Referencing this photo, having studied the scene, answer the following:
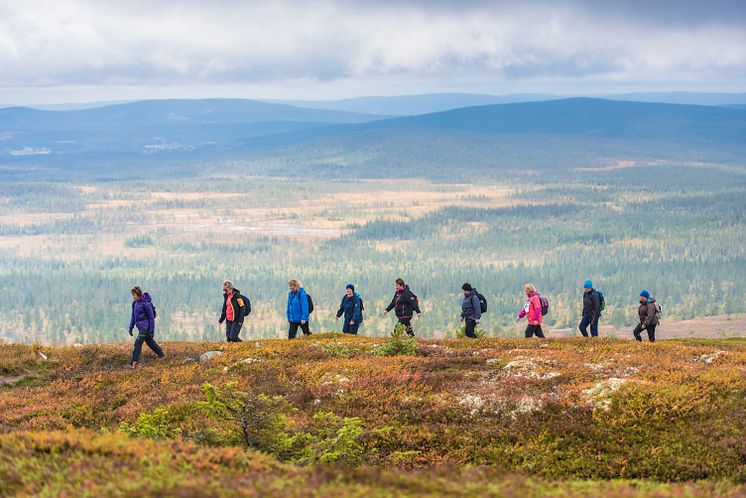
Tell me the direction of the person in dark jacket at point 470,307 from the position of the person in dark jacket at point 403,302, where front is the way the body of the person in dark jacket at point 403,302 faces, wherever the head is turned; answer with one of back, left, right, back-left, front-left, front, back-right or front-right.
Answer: back-left

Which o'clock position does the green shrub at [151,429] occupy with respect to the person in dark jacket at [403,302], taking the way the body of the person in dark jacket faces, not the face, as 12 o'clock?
The green shrub is roughly at 11 o'clock from the person in dark jacket.

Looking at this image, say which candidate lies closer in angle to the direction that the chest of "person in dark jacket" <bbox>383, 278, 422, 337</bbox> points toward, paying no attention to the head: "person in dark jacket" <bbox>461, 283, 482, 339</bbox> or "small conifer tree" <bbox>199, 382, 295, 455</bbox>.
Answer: the small conifer tree

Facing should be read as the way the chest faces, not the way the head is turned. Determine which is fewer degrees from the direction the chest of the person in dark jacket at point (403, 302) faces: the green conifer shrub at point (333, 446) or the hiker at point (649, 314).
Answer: the green conifer shrub

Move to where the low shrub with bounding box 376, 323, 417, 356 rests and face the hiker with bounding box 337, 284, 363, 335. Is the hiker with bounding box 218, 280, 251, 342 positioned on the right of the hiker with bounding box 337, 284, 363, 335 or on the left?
left

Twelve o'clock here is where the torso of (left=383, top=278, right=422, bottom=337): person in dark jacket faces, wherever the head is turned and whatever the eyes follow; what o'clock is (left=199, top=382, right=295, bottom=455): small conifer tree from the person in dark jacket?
The small conifer tree is roughly at 11 o'clock from the person in dark jacket.

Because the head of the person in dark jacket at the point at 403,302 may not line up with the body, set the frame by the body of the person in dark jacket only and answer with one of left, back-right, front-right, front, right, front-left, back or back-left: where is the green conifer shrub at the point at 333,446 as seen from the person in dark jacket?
front-left

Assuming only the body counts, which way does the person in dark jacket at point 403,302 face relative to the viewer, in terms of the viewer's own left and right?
facing the viewer and to the left of the viewer

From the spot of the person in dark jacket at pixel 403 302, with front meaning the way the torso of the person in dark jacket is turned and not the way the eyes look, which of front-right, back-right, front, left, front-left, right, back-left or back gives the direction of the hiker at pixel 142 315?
front

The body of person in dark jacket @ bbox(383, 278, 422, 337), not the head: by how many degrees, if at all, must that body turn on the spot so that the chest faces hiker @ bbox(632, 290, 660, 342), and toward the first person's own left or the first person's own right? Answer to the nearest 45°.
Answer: approximately 135° to the first person's own left

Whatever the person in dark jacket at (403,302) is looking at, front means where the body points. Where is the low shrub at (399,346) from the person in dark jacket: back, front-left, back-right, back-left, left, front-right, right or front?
front-left

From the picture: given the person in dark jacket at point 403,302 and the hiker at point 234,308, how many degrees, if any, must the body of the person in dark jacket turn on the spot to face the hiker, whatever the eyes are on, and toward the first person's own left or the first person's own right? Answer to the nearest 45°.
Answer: approximately 45° to the first person's own right

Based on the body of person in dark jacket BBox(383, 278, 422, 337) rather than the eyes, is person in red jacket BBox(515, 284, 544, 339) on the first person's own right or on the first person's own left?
on the first person's own left
